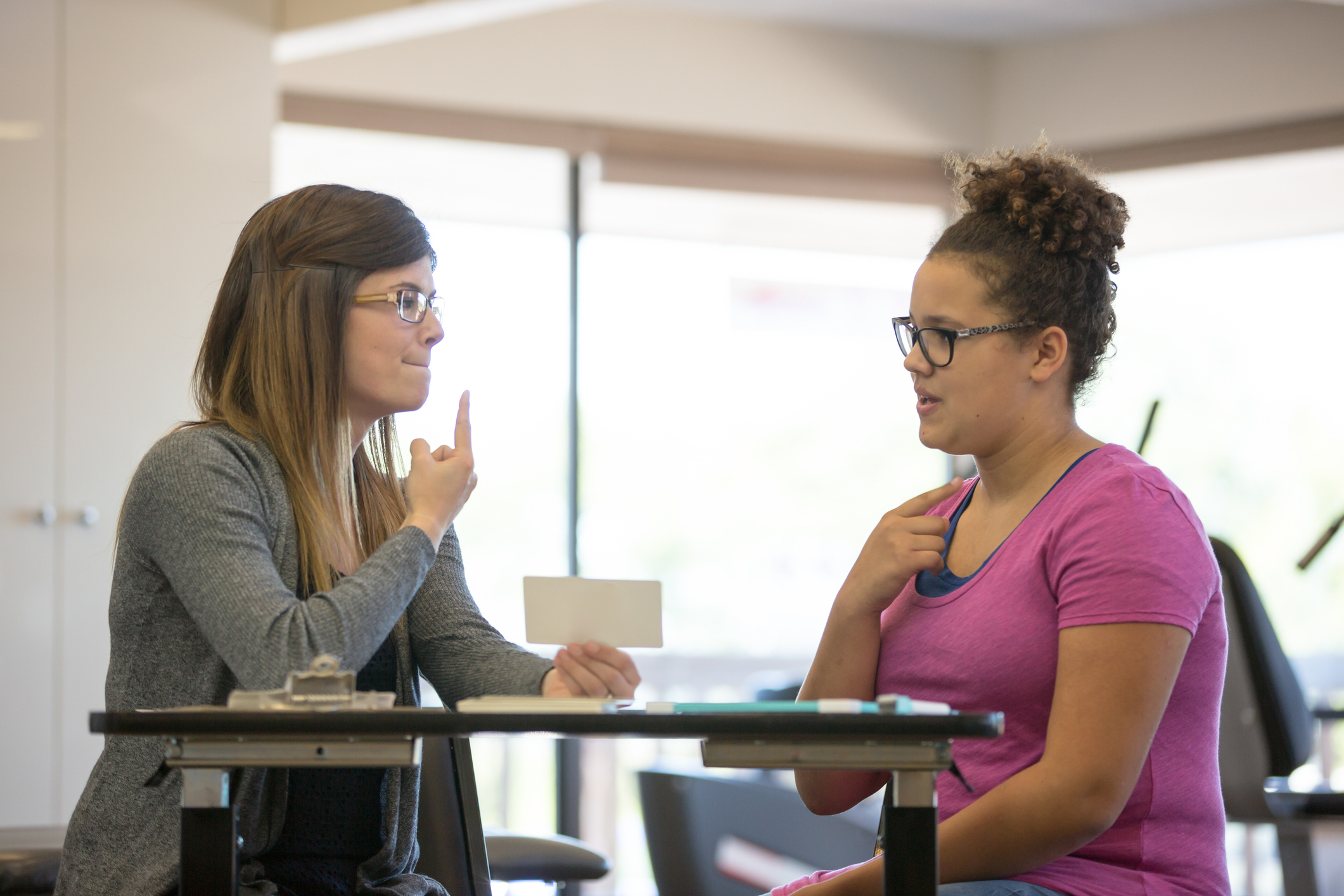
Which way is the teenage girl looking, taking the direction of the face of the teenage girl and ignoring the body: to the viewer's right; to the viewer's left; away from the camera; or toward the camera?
to the viewer's left

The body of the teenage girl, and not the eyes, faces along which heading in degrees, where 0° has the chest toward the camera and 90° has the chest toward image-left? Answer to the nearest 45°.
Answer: approximately 45°

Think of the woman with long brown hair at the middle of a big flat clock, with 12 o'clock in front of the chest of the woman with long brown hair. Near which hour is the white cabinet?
The white cabinet is roughly at 7 o'clock from the woman with long brown hair.

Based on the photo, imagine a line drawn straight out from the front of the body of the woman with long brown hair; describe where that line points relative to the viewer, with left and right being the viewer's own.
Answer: facing the viewer and to the right of the viewer

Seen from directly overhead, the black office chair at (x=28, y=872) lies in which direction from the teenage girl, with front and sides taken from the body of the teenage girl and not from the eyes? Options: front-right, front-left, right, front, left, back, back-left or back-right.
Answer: front-right

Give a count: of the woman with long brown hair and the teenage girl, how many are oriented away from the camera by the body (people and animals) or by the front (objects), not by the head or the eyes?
0

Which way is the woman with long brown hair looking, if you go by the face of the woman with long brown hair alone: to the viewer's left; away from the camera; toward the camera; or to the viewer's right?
to the viewer's right
